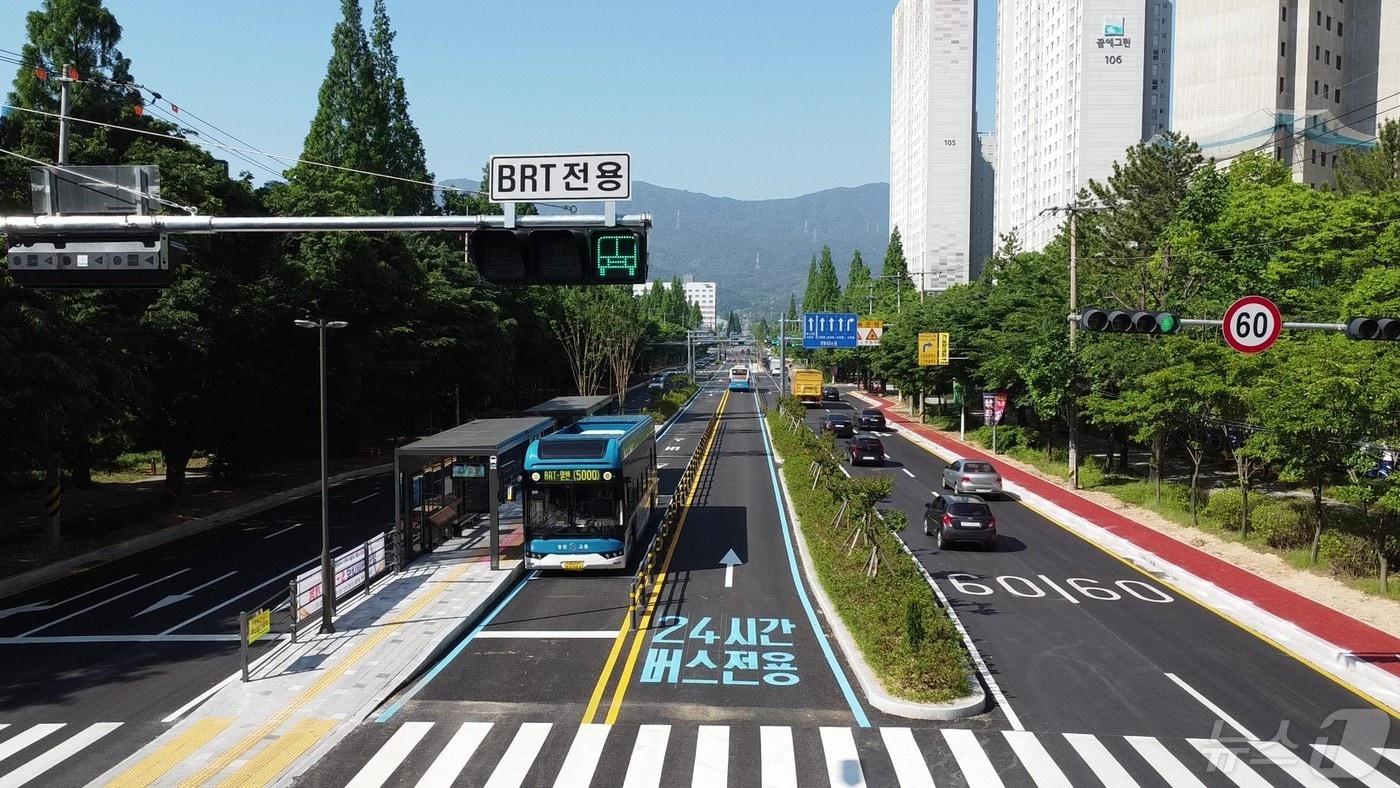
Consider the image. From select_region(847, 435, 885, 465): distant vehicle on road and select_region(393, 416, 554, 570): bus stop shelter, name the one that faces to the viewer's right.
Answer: the bus stop shelter

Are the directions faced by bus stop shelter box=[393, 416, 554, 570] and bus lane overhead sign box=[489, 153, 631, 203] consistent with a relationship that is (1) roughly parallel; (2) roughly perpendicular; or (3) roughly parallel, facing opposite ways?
roughly perpendicular

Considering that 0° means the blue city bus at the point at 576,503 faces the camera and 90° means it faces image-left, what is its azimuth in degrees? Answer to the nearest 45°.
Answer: approximately 0°

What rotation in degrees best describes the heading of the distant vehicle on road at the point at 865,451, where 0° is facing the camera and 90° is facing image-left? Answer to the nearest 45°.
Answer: approximately 180°

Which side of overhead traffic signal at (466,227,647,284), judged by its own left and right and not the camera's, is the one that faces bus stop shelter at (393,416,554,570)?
back

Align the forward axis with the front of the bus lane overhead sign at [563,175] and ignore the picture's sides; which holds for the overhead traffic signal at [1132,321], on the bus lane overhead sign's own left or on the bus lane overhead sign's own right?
on the bus lane overhead sign's own left

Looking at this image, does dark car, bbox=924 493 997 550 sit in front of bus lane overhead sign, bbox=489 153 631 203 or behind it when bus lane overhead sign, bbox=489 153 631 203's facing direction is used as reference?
behind

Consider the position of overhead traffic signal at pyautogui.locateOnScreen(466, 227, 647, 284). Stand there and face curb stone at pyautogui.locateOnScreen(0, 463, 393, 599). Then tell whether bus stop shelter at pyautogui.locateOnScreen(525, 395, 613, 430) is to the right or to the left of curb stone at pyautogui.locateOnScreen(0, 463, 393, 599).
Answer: right

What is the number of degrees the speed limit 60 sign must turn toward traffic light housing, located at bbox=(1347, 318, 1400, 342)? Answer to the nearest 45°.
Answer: approximately 90° to its left

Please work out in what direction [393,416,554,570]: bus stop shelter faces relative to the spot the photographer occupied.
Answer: facing to the right of the viewer

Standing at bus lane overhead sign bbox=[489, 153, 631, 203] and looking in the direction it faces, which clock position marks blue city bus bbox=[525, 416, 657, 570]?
The blue city bus is roughly at 6 o'clock from the bus lane overhead sign.

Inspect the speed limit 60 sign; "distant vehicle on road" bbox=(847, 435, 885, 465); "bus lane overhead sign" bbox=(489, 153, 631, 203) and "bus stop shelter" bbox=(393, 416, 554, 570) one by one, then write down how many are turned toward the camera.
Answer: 2

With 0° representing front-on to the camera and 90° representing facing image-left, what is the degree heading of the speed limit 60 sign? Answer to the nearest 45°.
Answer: approximately 0°
